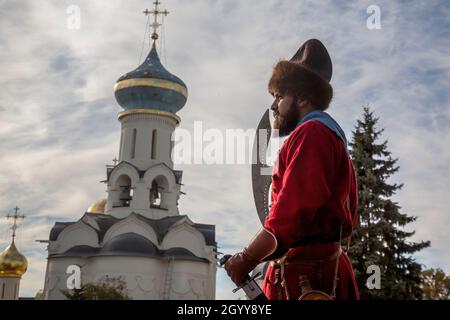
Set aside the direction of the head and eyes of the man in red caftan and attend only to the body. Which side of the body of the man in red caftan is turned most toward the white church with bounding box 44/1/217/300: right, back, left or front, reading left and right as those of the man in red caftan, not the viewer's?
right

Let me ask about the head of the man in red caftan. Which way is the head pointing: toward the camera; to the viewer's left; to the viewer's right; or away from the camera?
to the viewer's left

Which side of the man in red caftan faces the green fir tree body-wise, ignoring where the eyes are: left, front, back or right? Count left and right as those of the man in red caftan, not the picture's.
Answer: right

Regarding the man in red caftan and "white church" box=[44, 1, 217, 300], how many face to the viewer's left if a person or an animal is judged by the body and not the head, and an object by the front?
1

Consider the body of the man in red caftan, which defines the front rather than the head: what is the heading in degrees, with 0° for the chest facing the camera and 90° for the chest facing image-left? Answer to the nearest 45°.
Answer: approximately 90°

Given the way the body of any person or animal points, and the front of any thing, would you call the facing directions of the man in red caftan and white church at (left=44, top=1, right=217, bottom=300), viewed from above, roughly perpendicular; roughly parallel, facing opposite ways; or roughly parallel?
roughly perpendicular
